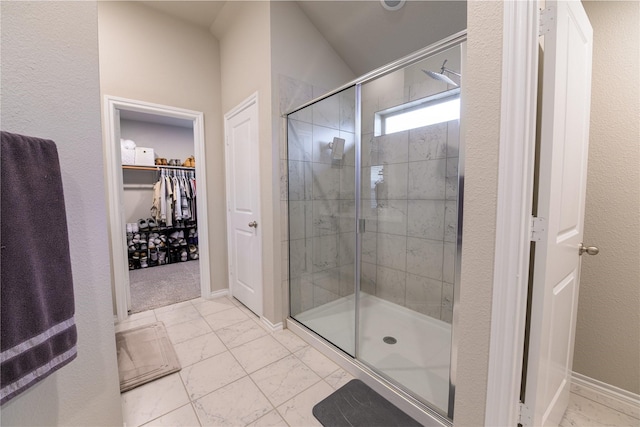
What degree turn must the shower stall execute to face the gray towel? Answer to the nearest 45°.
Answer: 0° — it already faces it

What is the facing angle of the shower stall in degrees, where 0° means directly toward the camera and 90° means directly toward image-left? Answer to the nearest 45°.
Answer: approximately 45°
